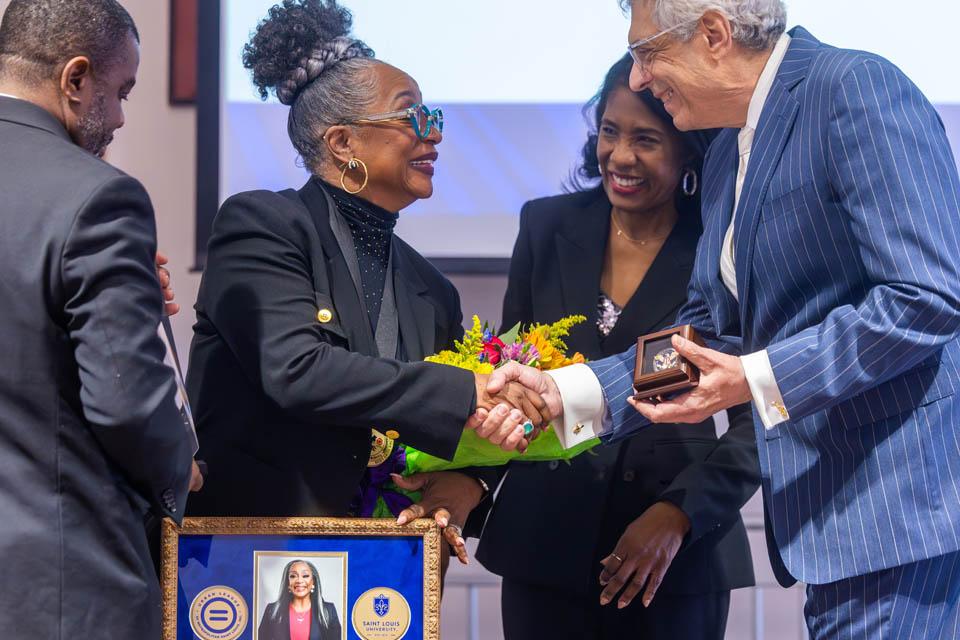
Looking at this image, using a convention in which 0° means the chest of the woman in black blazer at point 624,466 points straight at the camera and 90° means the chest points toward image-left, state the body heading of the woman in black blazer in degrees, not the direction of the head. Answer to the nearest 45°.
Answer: approximately 0°

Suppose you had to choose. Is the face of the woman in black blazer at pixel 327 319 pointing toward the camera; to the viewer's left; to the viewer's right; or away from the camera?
to the viewer's right

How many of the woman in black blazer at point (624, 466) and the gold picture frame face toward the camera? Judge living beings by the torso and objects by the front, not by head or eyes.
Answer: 2

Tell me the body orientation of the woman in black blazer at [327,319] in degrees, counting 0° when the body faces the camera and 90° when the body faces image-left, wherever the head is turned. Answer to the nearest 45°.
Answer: approximately 315°

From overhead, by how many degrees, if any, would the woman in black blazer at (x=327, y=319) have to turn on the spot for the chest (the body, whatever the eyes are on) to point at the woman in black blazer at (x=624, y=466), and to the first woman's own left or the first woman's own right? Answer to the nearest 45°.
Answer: approximately 90° to the first woman's own left

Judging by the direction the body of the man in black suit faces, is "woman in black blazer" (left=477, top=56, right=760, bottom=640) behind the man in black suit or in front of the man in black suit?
in front

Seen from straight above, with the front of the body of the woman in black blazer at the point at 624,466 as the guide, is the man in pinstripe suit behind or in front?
in front

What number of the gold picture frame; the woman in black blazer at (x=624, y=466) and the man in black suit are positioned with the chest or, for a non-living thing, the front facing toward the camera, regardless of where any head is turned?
2

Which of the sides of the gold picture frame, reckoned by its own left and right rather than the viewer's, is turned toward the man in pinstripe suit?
left

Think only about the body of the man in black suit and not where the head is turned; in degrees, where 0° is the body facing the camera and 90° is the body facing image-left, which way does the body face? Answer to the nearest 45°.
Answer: approximately 225°

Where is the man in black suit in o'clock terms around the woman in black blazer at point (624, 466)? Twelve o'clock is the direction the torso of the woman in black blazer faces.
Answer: The man in black suit is roughly at 1 o'clock from the woman in black blazer.
